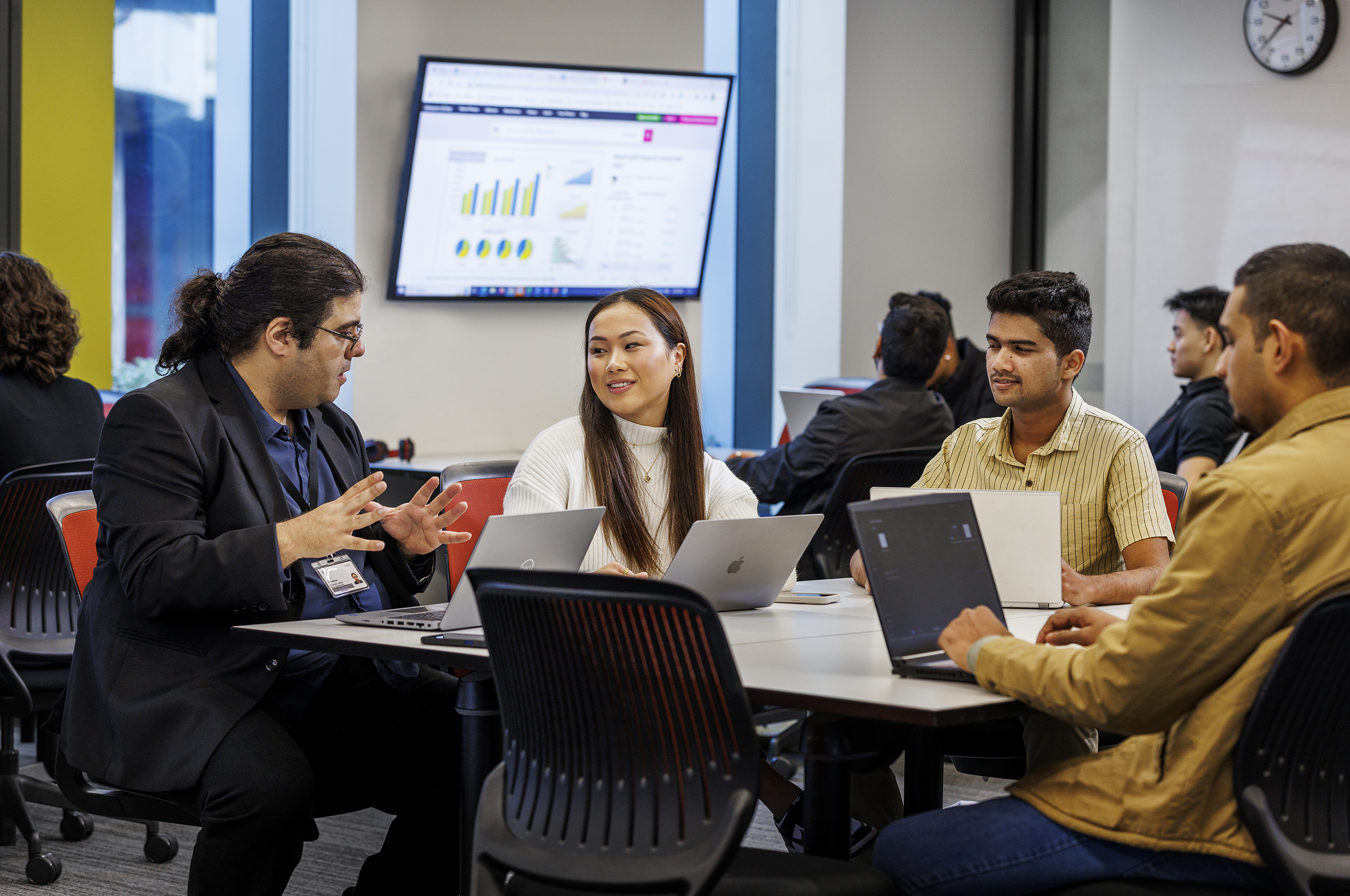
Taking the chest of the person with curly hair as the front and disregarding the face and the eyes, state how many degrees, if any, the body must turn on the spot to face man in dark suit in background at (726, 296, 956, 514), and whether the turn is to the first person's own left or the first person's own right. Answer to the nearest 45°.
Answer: approximately 90° to the first person's own right

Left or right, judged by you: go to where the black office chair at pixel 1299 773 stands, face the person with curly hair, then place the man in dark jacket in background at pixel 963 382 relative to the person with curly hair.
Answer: right

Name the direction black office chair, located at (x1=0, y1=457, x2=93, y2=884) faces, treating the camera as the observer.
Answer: facing away from the viewer

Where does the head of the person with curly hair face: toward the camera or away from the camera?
away from the camera

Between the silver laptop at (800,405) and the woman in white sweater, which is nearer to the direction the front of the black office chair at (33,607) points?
the silver laptop

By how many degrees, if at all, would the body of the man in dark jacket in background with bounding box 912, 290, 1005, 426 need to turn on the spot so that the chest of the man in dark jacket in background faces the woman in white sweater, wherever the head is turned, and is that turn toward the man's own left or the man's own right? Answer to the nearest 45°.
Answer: approximately 90° to the man's own left

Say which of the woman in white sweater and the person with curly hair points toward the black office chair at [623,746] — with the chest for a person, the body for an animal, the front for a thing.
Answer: the woman in white sweater

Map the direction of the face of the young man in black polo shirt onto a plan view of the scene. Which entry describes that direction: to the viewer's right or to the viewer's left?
to the viewer's left

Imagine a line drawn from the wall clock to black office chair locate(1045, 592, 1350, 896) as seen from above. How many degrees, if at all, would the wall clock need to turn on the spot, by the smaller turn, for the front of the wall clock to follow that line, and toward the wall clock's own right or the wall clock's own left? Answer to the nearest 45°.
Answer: approximately 45° to the wall clock's own left

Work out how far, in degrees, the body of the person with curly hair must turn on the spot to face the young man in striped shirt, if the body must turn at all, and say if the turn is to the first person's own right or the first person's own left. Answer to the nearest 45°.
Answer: approximately 135° to the first person's own right

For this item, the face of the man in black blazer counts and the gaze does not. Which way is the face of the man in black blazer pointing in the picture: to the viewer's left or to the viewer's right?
to the viewer's right
